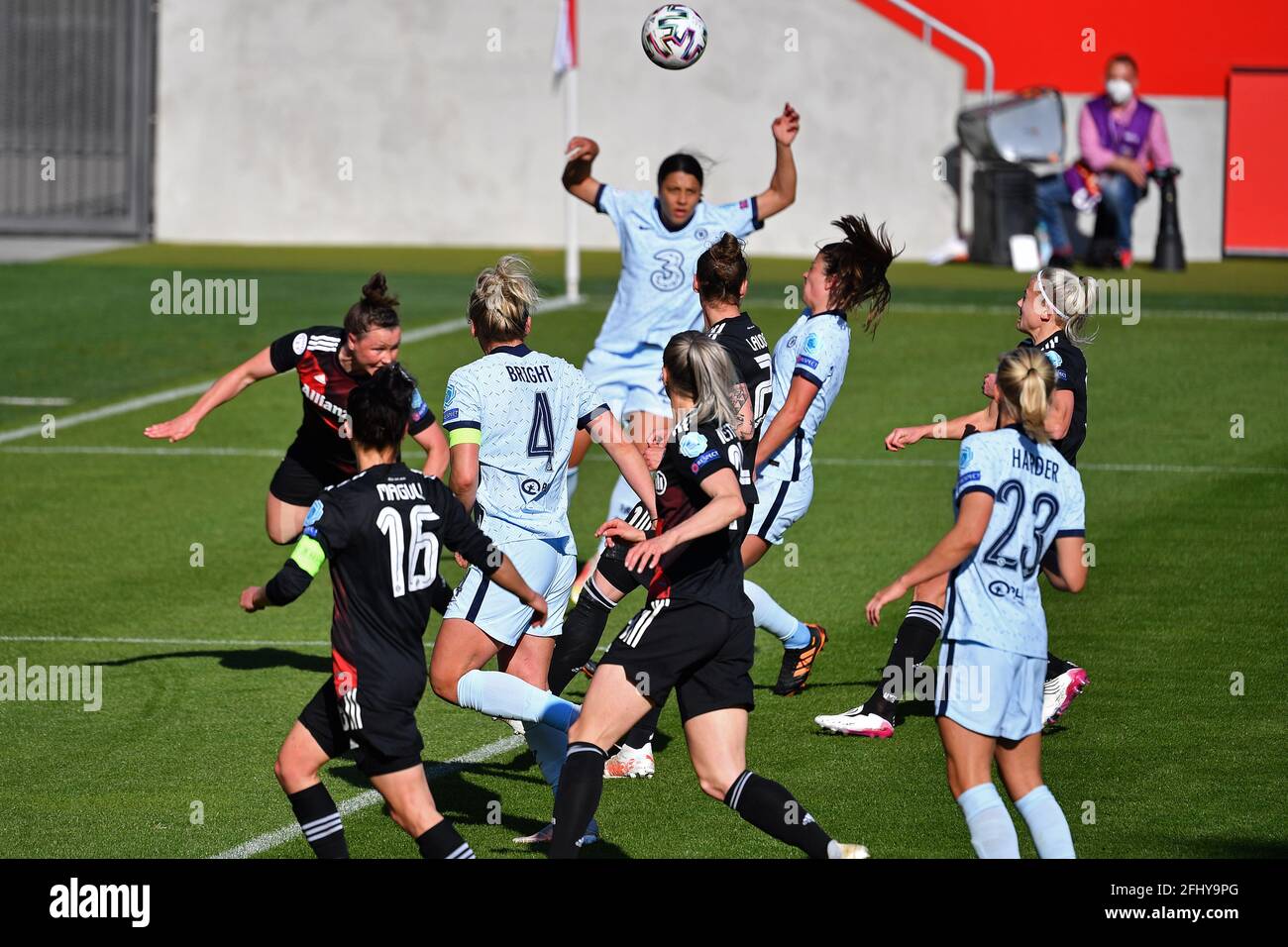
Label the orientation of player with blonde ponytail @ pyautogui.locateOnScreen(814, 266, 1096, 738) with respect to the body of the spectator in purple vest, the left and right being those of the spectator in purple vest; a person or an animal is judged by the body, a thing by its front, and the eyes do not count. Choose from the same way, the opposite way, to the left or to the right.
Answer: to the right

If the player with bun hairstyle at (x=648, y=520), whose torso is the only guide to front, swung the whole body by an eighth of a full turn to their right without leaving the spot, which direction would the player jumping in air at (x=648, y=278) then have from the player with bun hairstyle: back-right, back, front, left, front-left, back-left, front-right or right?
front

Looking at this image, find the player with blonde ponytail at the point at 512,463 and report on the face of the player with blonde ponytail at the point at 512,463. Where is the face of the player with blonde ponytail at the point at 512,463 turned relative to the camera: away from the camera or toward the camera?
away from the camera

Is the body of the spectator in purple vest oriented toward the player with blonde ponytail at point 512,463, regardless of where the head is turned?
yes

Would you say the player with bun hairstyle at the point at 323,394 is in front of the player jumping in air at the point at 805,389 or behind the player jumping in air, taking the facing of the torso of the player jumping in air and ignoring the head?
in front

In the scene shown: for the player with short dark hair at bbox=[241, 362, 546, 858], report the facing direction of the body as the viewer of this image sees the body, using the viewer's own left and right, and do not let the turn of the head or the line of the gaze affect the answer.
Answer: facing away from the viewer and to the left of the viewer

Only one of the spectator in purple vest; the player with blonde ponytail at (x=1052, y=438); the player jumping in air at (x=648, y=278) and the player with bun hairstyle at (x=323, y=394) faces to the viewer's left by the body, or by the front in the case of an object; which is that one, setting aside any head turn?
the player with blonde ponytail

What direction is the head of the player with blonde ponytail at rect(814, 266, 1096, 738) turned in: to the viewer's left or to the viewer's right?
to the viewer's left

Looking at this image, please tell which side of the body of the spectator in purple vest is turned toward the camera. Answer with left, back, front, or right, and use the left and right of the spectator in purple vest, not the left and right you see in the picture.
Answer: front

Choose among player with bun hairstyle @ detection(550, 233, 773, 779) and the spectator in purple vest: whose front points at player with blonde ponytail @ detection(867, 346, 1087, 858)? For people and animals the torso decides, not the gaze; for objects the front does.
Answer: the spectator in purple vest

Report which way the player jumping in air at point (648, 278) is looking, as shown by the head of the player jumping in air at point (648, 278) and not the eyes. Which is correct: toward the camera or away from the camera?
toward the camera

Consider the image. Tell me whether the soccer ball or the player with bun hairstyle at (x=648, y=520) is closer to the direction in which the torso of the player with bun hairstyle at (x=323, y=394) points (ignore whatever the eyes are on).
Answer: the player with bun hairstyle

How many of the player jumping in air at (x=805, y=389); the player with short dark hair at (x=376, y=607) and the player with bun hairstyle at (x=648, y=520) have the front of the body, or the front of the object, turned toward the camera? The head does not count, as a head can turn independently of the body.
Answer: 0

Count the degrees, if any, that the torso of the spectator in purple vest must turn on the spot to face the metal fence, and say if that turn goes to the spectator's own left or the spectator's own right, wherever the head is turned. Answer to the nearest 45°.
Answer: approximately 90° to the spectator's own right
